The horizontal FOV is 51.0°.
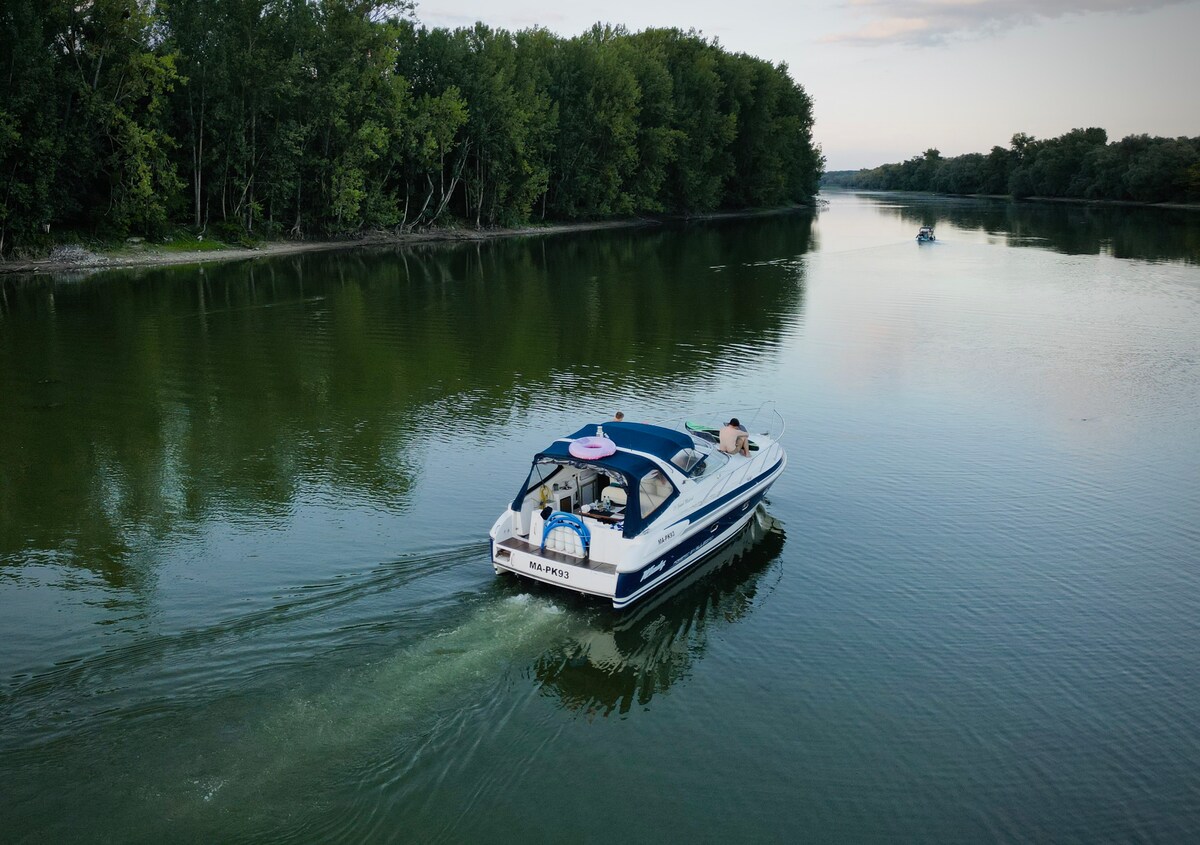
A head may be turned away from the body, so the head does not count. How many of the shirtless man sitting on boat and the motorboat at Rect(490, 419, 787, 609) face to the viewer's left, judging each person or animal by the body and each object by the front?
0

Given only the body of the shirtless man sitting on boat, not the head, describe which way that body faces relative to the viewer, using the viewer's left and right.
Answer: facing away from the viewer and to the right of the viewer

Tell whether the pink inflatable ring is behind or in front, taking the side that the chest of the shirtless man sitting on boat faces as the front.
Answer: behind

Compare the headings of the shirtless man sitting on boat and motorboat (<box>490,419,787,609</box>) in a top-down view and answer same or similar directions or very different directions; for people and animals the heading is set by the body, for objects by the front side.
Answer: same or similar directions

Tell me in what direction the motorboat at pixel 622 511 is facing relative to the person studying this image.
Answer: facing away from the viewer and to the right of the viewer
